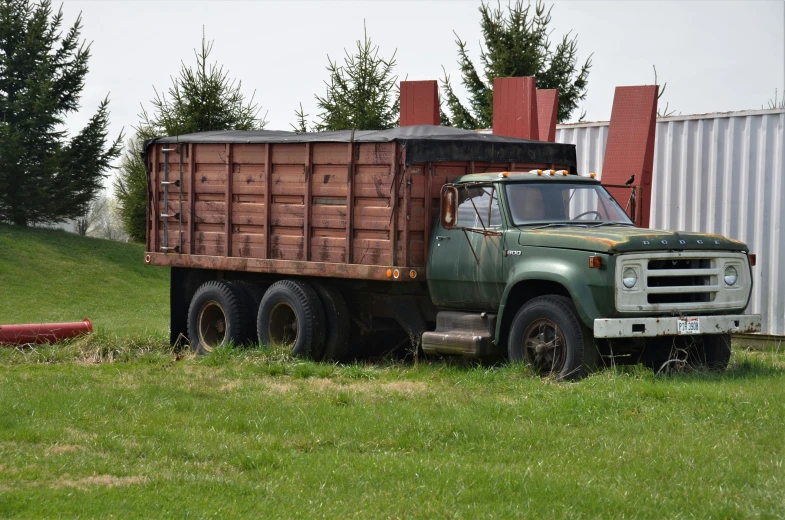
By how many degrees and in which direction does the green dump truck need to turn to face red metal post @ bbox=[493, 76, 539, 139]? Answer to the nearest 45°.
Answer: approximately 135° to its left

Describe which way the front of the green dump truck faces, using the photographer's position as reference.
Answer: facing the viewer and to the right of the viewer

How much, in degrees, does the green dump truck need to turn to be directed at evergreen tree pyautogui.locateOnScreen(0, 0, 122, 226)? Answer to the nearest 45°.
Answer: approximately 180°

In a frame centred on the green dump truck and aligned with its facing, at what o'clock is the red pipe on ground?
The red pipe on ground is roughly at 5 o'clock from the green dump truck.

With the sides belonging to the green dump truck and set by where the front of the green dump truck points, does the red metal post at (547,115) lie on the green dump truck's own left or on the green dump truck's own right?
on the green dump truck's own left

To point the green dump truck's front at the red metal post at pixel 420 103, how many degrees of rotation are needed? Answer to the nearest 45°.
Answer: approximately 135° to its left

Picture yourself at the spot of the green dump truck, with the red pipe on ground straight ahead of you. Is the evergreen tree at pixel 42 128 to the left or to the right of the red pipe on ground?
right

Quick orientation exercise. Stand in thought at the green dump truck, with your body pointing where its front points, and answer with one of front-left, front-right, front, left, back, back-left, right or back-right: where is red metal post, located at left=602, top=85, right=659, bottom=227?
left
